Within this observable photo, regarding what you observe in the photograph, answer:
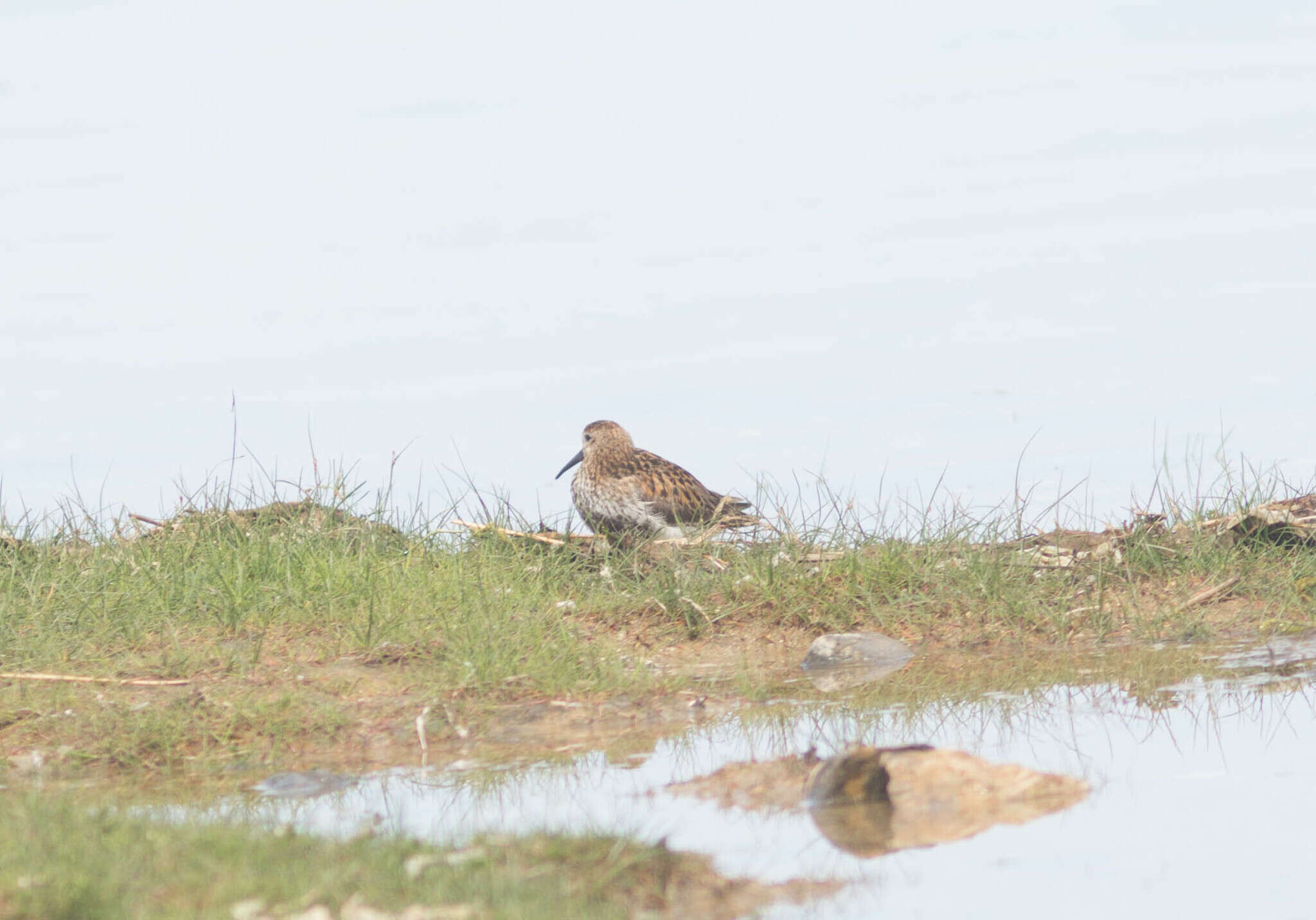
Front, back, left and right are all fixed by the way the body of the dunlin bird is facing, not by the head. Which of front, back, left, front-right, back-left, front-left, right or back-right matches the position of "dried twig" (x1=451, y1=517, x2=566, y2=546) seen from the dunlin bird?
front-left

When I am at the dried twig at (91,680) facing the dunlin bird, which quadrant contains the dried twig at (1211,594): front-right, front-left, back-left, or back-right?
front-right

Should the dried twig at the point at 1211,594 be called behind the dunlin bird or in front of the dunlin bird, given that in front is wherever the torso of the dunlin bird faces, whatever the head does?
behind

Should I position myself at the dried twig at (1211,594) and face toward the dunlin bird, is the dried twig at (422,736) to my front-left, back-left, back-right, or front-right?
front-left

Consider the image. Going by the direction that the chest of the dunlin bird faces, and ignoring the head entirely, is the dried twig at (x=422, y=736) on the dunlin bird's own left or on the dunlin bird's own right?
on the dunlin bird's own left

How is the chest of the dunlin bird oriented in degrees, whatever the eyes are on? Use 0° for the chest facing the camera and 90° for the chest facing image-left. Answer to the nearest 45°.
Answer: approximately 90°

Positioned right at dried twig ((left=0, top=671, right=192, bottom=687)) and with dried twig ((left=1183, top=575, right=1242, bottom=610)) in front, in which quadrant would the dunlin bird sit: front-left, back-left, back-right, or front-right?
front-left

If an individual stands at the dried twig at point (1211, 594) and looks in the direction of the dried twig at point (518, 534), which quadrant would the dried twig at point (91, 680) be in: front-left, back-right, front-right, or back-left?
front-left

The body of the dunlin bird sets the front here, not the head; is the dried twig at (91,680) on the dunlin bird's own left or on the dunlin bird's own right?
on the dunlin bird's own left

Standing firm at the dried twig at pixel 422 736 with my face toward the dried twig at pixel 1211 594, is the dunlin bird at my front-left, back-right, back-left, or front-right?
front-left

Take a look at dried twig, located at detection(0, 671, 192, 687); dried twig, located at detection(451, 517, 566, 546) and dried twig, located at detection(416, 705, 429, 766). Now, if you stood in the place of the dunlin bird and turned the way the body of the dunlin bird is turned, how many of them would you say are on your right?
0
